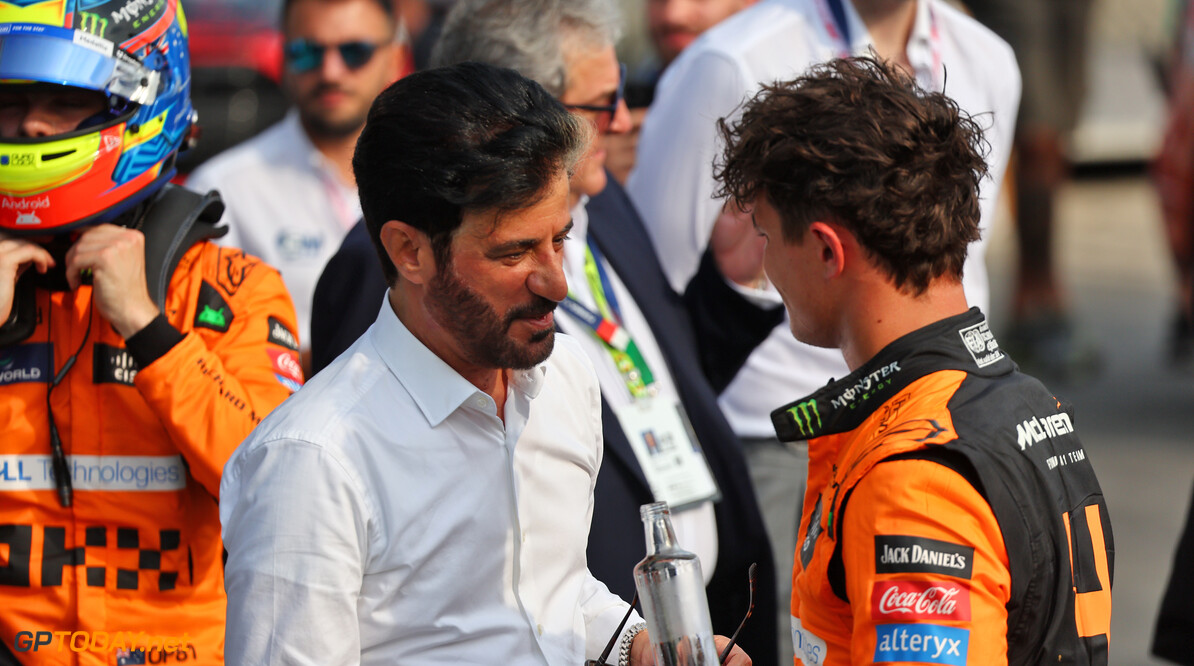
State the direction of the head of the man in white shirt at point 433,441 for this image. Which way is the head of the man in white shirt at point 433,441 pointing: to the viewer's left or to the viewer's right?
to the viewer's right

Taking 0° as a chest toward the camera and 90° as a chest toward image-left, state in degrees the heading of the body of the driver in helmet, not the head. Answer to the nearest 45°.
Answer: approximately 0°

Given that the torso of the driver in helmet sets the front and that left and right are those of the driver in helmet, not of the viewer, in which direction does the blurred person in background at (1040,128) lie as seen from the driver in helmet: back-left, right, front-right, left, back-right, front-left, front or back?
back-left

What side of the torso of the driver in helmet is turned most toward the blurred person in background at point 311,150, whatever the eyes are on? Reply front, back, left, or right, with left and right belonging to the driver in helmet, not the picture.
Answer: back

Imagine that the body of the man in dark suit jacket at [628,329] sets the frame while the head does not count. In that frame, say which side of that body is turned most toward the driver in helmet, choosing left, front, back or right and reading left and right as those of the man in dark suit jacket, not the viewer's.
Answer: right

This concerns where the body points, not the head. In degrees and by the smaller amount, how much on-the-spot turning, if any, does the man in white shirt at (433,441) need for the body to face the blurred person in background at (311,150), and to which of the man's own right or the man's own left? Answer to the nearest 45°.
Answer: approximately 135° to the man's own left

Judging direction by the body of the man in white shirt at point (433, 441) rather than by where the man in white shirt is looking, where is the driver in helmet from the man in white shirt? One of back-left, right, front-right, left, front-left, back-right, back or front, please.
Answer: back
